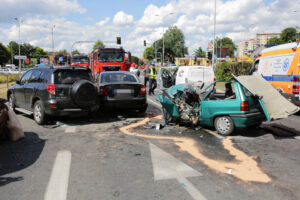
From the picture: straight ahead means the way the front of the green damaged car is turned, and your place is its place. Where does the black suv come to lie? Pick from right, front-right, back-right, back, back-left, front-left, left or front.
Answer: front-left

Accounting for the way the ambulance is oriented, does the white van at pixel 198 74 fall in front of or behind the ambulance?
in front

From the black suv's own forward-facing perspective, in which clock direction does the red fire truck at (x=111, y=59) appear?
The red fire truck is roughly at 2 o'clock from the black suv.

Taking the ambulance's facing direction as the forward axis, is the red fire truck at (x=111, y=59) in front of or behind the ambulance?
in front

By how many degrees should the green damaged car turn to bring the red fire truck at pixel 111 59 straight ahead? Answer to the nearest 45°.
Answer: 0° — it already faces it

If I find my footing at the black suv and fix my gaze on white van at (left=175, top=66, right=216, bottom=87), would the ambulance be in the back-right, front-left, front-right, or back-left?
front-right

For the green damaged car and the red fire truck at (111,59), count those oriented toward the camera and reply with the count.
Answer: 1

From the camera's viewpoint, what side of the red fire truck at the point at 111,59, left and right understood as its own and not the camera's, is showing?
front

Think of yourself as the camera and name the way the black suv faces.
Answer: facing away from the viewer and to the left of the viewer

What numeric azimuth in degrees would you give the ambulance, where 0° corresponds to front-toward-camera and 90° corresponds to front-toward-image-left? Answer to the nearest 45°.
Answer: approximately 135°

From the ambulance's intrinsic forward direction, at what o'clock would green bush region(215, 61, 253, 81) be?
The green bush is roughly at 1 o'clock from the ambulance.

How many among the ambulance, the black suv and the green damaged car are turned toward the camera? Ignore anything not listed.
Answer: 0

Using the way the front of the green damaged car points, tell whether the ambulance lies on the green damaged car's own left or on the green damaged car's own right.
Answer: on the green damaged car's own right
